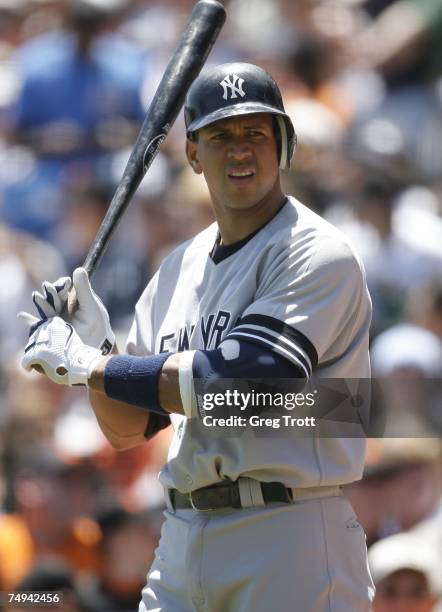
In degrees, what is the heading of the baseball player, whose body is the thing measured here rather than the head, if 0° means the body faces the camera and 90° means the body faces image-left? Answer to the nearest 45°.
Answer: approximately 45°
